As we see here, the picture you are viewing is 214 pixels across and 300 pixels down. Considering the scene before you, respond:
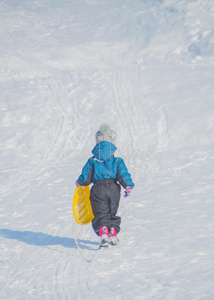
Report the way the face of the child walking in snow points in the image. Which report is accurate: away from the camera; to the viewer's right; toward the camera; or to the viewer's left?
away from the camera

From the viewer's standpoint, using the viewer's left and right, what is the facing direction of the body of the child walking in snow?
facing away from the viewer
